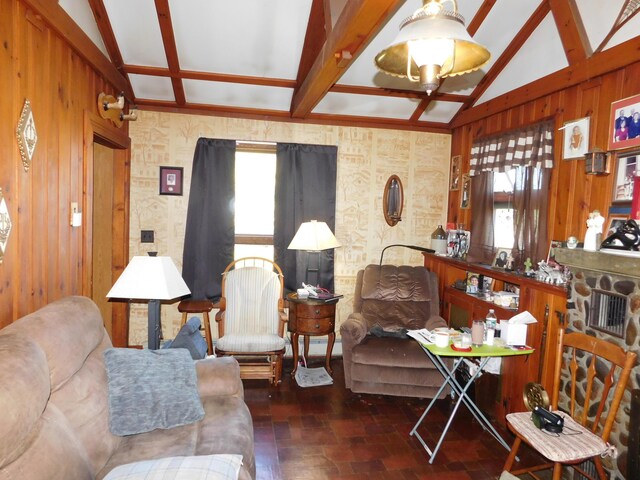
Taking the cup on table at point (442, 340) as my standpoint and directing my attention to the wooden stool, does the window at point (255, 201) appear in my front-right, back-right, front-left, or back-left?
front-right

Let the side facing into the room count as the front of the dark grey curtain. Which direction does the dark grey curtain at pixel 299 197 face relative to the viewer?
toward the camera

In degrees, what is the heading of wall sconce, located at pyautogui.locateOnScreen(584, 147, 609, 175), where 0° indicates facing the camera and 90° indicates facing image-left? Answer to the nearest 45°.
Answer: approximately 45°

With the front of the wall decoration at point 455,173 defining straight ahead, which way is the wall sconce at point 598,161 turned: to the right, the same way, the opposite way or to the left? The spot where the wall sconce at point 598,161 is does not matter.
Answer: the same way

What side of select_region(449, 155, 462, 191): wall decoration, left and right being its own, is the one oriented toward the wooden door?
front

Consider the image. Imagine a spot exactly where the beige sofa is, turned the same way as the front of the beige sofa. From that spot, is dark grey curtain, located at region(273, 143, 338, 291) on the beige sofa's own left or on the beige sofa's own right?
on the beige sofa's own left

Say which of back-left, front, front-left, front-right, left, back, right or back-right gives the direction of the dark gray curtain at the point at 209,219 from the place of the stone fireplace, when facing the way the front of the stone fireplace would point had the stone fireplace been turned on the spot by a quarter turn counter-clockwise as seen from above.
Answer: back-right

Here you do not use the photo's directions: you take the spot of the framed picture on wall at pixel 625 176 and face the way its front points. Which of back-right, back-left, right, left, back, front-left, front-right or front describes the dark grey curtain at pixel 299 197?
front-right

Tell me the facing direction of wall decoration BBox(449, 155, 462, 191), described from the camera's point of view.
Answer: facing the viewer and to the left of the viewer

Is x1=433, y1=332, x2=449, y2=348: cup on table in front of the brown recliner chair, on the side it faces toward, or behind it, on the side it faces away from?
in front

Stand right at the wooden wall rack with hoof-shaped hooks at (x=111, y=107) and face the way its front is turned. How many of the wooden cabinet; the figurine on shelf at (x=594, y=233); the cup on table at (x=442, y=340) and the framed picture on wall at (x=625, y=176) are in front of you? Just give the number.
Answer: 4

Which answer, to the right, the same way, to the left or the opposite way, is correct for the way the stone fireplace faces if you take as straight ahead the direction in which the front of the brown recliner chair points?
to the right

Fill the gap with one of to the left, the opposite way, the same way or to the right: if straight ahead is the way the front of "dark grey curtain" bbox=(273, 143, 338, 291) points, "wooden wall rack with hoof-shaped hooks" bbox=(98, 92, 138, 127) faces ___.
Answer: to the left

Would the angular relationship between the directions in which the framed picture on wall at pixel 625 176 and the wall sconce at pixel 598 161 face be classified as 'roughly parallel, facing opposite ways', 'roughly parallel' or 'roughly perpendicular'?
roughly parallel

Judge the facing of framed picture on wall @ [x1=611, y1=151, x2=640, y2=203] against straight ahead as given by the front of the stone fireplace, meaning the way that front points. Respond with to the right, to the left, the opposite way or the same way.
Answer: the same way

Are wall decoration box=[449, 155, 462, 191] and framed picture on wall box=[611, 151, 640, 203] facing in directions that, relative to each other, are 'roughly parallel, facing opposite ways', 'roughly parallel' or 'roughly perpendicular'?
roughly parallel

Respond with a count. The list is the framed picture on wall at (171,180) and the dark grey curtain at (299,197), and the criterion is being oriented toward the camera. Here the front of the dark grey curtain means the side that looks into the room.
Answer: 2
